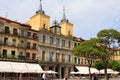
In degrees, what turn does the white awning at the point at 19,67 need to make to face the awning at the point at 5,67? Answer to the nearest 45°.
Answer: approximately 90° to its right

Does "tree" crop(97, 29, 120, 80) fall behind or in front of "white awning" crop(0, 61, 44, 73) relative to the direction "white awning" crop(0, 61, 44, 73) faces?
in front

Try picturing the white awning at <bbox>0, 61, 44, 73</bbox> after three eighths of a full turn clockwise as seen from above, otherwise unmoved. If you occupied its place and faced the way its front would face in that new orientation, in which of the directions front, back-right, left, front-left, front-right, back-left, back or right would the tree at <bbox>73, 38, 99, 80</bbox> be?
back

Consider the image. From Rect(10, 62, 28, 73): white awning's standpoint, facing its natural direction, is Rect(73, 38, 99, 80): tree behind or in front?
in front

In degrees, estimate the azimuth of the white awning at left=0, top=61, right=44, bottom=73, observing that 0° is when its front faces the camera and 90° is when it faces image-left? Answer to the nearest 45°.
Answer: approximately 315°

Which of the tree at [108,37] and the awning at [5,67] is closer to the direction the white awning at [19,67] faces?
the tree

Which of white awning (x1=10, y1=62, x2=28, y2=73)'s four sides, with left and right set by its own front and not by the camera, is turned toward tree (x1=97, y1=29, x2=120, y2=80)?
front
